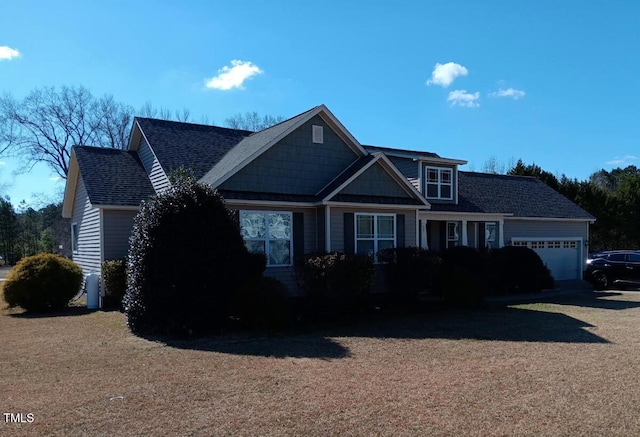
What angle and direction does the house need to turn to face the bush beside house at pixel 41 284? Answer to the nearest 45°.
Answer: approximately 135° to its right

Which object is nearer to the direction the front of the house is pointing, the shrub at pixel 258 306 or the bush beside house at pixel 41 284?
the shrub

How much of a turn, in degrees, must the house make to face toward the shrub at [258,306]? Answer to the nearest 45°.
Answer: approximately 45° to its right

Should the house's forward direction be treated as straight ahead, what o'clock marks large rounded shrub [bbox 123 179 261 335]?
The large rounded shrub is roughly at 2 o'clock from the house.

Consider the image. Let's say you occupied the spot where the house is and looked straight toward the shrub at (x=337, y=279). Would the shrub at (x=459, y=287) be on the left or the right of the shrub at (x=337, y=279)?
left

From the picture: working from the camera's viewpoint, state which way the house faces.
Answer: facing the viewer and to the right of the viewer

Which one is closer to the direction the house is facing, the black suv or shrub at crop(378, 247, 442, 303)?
the shrub

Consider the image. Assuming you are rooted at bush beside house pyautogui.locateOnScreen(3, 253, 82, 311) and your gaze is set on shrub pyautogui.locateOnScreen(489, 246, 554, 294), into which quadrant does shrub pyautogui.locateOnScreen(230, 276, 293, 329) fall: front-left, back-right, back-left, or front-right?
front-right

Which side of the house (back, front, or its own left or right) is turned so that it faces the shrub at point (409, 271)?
front
